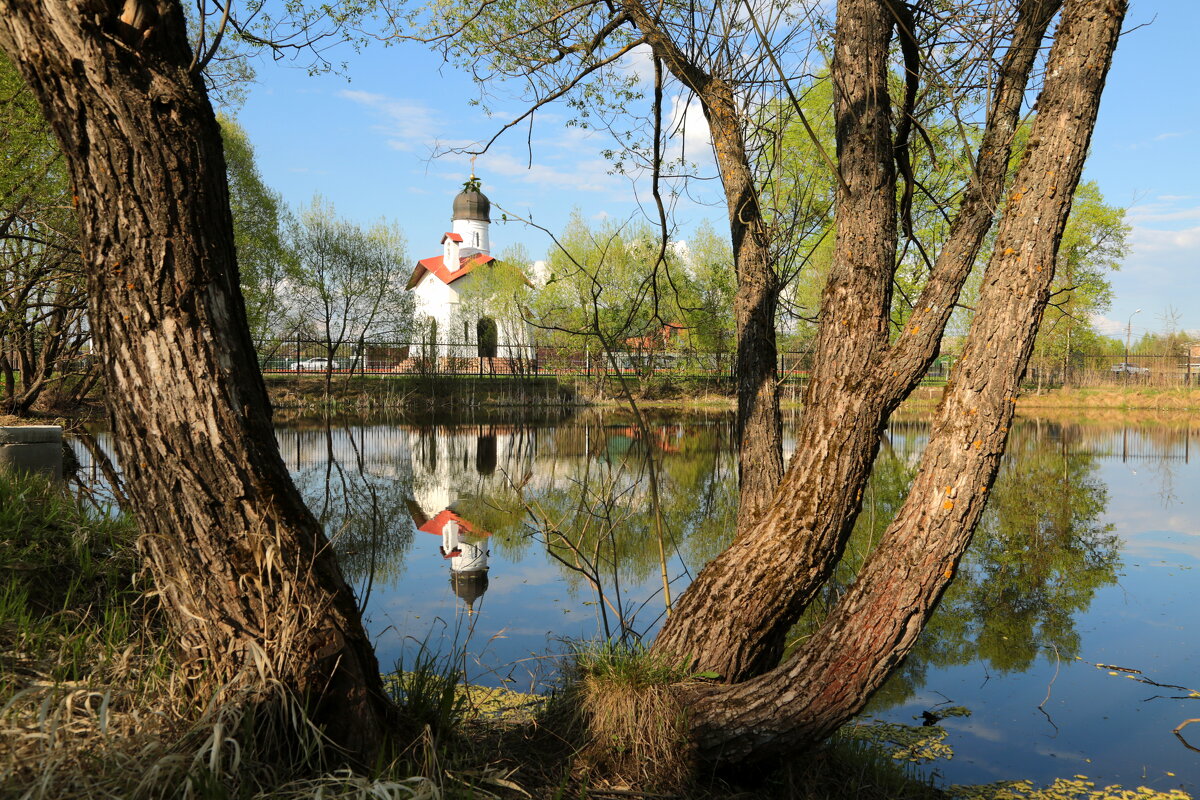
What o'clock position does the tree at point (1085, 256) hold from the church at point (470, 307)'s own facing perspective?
The tree is roughly at 8 o'clock from the church.

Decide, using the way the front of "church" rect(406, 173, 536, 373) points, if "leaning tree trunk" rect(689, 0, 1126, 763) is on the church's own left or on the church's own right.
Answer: on the church's own left

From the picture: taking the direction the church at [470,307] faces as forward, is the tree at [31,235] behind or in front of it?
in front

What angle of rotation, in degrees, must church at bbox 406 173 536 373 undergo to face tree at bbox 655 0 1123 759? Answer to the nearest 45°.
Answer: approximately 45° to its left

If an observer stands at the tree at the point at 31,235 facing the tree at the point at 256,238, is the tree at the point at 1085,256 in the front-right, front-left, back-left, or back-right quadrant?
front-right

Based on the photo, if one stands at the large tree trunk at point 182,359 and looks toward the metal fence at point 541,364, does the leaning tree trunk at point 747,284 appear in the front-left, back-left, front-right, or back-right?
front-right

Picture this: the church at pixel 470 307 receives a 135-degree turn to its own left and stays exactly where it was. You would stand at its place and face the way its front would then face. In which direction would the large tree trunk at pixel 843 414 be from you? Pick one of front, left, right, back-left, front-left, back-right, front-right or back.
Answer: right

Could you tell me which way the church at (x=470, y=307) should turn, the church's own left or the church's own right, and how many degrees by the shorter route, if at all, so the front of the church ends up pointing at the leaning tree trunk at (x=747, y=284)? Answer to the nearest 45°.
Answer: approximately 45° to the church's own left

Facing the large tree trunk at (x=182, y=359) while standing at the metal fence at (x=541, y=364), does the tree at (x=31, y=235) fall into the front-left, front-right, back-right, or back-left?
front-right

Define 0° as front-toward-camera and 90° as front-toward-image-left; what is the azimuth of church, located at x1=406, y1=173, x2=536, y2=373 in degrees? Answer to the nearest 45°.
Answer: approximately 45°

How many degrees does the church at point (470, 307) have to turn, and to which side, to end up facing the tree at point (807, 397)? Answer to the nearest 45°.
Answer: approximately 45° to its left
